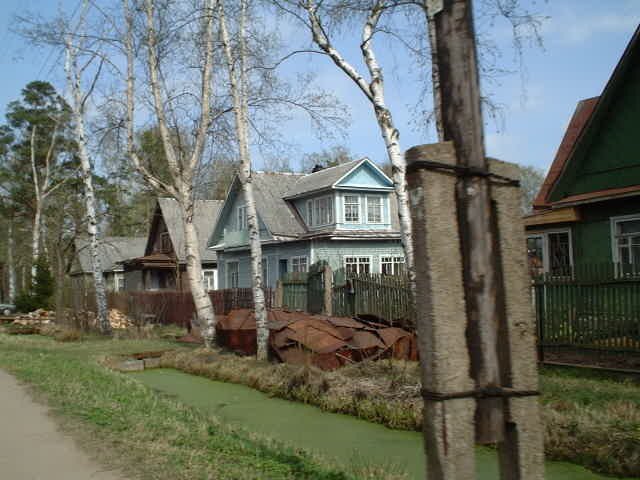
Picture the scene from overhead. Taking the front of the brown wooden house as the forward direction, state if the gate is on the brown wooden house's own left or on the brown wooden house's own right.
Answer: on the brown wooden house's own left

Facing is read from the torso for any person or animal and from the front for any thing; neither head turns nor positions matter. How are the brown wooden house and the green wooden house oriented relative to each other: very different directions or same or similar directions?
same or similar directions

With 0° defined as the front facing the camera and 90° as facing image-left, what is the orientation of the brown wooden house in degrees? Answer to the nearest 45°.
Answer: approximately 45°

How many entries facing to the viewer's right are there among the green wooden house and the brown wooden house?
0

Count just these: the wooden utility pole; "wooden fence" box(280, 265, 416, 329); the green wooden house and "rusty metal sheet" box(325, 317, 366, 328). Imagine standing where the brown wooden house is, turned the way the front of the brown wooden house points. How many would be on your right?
0

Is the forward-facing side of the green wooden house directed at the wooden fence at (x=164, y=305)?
no

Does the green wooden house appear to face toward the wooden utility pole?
yes

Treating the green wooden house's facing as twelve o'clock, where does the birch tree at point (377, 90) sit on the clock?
The birch tree is roughly at 1 o'clock from the green wooden house.

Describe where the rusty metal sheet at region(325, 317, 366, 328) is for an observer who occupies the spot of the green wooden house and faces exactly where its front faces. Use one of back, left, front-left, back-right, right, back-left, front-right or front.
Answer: front-right

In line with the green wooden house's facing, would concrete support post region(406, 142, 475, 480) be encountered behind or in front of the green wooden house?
in front

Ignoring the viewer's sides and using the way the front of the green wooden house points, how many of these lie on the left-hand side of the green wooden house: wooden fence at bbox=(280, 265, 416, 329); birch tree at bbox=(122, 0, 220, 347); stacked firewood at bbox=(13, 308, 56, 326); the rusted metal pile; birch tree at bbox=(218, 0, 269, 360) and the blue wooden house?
0

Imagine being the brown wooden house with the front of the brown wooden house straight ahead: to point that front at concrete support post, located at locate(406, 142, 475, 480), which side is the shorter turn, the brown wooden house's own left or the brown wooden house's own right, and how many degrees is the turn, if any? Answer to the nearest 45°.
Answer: approximately 45° to the brown wooden house's own left

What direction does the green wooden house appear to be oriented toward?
toward the camera

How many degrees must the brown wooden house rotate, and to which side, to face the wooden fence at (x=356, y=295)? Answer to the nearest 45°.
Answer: approximately 45° to its left

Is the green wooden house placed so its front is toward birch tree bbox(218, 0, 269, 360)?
no

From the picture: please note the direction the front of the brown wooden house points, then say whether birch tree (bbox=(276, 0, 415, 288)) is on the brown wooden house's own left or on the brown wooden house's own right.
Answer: on the brown wooden house's own left

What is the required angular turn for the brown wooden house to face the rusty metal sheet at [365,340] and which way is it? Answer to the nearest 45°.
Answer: approximately 45° to its left

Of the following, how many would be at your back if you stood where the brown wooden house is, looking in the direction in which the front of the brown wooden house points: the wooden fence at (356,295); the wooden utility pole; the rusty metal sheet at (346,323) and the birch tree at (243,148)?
0
